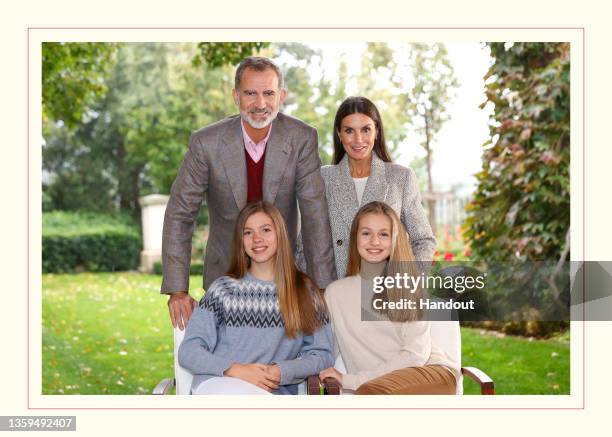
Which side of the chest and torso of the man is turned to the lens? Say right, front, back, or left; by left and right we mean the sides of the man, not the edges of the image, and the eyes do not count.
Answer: front

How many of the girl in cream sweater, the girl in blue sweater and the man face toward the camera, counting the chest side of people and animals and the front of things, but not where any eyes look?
3

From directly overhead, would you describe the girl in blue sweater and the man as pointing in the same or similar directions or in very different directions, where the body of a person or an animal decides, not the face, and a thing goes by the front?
same or similar directions

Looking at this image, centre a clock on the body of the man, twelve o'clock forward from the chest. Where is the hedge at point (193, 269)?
The hedge is roughly at 6 o'clock from the man.

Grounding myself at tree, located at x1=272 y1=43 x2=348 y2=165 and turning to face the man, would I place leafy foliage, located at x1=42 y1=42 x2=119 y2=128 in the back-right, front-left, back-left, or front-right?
front-right

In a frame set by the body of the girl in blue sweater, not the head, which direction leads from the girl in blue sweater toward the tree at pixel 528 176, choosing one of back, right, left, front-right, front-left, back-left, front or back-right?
back-left

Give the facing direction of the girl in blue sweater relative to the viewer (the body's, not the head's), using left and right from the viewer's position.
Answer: facing the viewer

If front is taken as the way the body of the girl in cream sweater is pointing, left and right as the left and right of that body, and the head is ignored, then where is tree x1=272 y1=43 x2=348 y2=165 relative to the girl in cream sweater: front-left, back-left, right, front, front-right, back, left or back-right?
back

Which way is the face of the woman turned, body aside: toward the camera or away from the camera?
toward the camera

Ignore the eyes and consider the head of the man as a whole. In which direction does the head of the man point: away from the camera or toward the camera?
toward the camera

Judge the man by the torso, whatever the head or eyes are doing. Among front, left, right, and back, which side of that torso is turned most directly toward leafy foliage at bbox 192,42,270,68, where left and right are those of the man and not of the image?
back

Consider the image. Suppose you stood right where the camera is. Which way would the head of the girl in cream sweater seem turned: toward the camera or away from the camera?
toward the camera

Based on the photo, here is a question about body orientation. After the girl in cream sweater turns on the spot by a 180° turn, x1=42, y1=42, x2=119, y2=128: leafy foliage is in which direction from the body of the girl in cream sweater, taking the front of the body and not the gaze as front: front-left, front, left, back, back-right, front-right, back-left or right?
front-left

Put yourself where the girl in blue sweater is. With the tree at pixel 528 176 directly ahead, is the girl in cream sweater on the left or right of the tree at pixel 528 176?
right

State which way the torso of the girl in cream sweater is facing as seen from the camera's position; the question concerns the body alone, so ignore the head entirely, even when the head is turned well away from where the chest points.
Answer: toward the camera

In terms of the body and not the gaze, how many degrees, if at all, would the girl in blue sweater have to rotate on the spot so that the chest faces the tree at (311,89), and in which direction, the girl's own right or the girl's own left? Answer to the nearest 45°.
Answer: approximately 180°

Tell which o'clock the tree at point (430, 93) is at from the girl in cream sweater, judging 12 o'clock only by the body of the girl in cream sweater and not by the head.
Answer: The tree is roughly at 6 o'clock from the girl in cream sweater.

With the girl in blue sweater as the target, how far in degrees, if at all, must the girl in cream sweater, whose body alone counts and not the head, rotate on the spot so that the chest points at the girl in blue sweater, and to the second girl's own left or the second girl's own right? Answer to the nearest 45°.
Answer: approximately 90° to the second girl's own right
